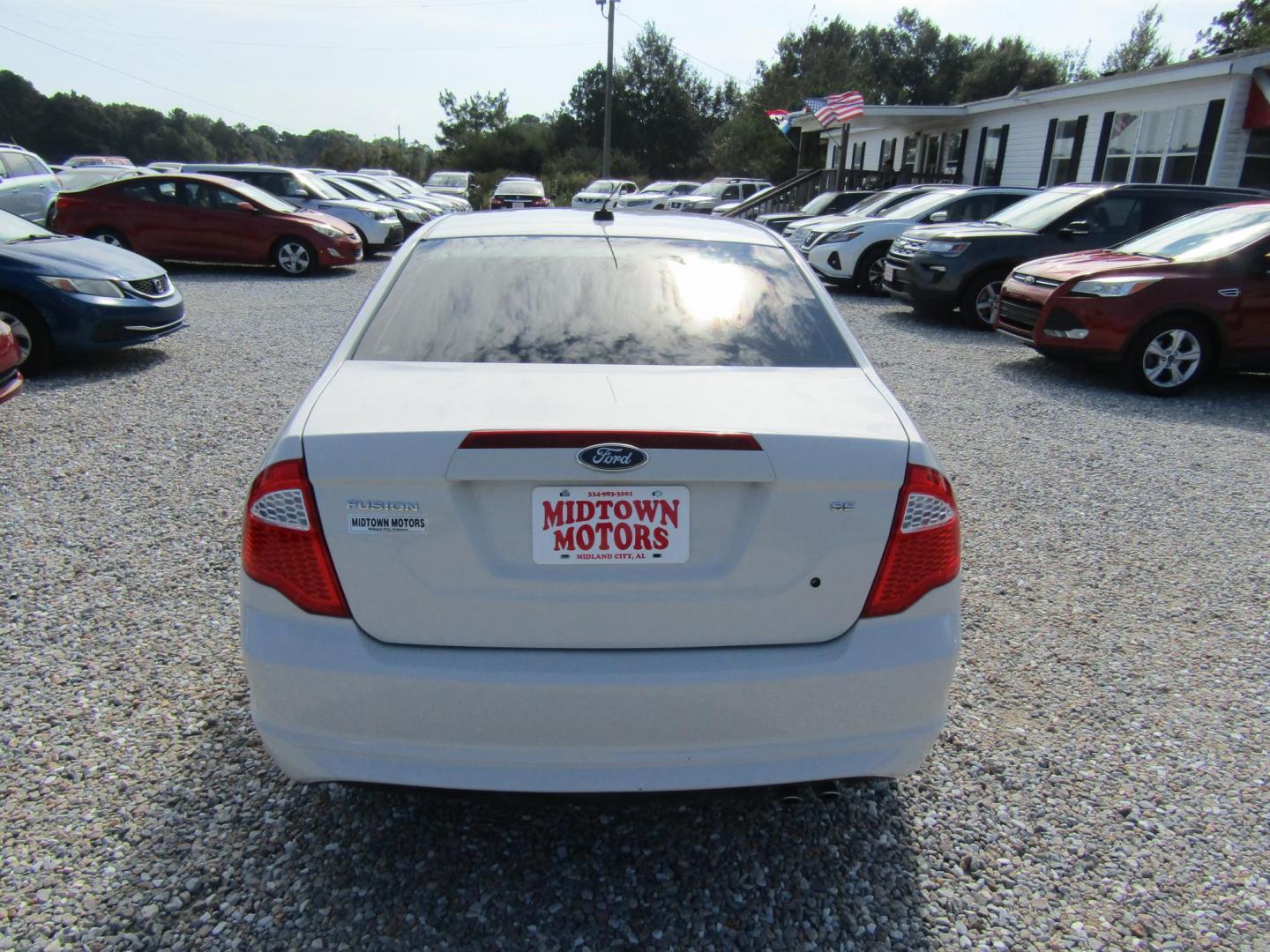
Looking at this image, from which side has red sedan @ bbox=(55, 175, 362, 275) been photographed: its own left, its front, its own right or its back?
right

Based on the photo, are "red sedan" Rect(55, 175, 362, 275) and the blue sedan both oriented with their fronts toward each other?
no

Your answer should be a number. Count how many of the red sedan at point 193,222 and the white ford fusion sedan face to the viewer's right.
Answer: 1

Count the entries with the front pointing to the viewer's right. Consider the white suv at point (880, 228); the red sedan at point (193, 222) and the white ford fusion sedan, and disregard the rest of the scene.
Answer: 1

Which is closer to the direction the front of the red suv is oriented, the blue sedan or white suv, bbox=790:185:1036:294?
the blue sedan

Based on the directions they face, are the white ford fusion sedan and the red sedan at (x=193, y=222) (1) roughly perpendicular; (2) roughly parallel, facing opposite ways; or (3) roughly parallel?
roughly perpendicular

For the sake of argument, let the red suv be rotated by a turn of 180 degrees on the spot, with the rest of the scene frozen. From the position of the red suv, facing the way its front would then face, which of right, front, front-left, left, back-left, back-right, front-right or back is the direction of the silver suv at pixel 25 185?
back-left

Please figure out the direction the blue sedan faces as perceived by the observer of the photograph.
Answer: facing the viewer and to the right of the viewer

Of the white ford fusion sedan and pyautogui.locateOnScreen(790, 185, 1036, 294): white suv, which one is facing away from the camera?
the white ford fusion sedan

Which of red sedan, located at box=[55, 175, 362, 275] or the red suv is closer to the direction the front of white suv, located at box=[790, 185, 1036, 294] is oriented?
the red sedan

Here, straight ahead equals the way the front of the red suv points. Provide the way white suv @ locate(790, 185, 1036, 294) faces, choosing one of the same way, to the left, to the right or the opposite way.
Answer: the same way

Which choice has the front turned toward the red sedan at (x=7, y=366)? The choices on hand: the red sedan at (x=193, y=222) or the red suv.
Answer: the red suv

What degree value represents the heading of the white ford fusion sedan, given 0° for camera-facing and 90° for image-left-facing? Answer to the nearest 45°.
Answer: approximately 180°

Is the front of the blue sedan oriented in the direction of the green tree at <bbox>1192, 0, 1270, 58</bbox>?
no

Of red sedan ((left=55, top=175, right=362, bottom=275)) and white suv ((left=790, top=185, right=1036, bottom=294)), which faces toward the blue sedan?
the white suv

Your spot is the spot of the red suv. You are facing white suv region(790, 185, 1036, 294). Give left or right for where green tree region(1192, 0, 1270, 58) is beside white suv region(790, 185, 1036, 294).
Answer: right

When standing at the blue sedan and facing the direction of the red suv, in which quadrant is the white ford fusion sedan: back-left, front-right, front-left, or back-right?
front-right

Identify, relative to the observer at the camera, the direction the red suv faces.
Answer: facing the viewer and to the left of the viewer
